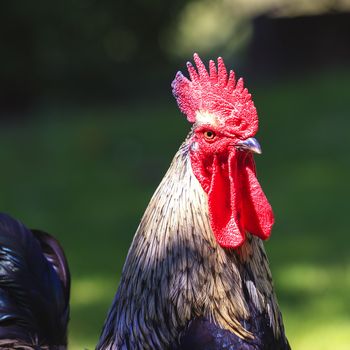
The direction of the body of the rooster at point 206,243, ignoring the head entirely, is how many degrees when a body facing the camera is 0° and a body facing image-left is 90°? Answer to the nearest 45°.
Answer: approximately 315°
